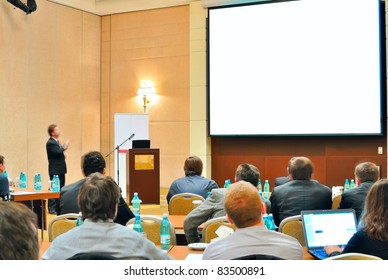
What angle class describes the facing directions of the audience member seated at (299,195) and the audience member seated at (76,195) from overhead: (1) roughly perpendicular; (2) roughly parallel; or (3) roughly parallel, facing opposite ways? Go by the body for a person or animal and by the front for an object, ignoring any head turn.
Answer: roughly parallel

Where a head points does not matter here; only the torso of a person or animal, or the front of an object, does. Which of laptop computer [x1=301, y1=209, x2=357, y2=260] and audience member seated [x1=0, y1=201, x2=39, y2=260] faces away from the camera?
the audience member seated

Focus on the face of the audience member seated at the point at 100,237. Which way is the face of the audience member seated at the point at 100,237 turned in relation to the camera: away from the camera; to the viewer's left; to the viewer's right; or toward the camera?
away from the camera

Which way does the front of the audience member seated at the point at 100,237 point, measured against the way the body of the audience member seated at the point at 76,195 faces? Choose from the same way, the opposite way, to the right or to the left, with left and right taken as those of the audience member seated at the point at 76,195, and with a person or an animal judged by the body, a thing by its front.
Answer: the same way

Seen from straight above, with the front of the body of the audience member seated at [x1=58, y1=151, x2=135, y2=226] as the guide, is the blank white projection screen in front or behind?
in front

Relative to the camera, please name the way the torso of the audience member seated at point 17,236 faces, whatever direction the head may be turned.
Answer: away from the camera

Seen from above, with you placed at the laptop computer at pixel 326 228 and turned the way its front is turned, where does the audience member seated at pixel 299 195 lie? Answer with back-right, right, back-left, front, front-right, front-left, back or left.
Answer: back-left

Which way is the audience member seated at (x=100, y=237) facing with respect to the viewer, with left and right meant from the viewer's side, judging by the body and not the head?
facing away from the viewer

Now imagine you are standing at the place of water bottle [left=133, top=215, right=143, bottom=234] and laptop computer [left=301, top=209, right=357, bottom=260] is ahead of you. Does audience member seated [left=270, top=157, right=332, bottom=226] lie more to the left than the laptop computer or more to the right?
left

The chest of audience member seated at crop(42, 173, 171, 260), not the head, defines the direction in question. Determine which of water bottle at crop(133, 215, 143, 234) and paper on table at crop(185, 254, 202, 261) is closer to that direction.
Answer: the water bottle

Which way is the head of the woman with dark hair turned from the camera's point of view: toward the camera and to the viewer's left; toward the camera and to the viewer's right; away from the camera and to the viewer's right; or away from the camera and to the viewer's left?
away from the camera and to the viewer's left

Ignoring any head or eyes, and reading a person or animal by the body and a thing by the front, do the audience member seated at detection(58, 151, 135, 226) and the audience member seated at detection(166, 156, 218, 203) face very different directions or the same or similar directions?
same or similar directions

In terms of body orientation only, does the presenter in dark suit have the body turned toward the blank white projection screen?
yes

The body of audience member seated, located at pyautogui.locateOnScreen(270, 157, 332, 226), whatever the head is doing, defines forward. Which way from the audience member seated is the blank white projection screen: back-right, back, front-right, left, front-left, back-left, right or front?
front

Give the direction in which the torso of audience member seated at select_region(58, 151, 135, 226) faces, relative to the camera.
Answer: away from the camera

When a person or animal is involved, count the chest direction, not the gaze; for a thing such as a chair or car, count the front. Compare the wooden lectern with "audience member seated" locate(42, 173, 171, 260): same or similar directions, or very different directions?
very different directions

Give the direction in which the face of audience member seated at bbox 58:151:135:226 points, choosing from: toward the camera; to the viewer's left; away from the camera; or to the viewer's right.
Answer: away from the camera

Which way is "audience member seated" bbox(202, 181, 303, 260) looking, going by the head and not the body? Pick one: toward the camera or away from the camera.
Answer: away from the camera

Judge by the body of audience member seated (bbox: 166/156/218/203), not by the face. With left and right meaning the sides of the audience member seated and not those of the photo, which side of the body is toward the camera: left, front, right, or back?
back
